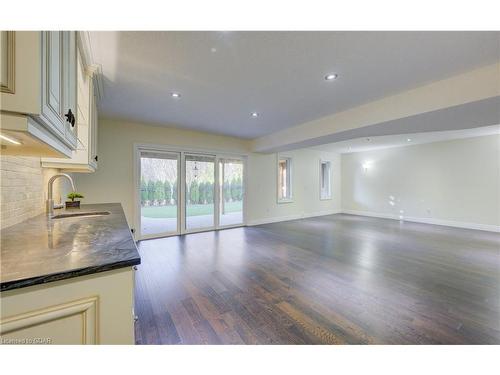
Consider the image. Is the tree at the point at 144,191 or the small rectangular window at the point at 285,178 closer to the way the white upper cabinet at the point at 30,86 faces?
the small rectangular window

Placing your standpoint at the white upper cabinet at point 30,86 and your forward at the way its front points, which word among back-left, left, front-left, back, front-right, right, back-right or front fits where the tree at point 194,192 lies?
front-left

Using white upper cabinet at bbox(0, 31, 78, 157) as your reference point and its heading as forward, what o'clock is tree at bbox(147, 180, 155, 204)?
The tree is roughly at 10 o'clock from the white upper cabinet.

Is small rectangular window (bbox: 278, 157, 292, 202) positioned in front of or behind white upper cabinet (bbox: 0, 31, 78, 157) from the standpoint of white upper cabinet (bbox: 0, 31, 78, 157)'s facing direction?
in front

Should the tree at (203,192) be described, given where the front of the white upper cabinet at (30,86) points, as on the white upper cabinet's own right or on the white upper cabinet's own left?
on the white upper cabinet's own left

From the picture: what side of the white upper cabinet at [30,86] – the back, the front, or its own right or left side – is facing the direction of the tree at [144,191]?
left

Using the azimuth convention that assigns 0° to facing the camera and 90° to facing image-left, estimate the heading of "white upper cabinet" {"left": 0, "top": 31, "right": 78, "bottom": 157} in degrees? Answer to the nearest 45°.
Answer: approximately 270°

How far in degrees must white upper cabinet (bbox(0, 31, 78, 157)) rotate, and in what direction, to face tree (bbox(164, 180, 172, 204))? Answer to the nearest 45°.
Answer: approximately 45° to its left
